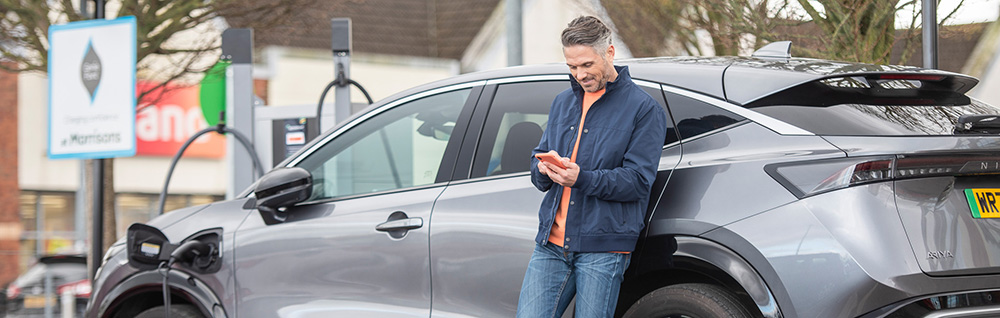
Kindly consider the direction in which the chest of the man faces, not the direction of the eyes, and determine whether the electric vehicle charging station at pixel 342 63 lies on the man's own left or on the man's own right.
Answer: on the man's own right

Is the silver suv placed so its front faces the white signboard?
yes

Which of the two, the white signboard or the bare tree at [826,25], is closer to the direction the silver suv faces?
the white signboard

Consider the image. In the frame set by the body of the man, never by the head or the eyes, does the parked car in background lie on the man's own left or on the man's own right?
on the man's own right

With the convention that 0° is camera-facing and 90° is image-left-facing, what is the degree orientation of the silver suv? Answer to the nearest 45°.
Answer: approximately 135°

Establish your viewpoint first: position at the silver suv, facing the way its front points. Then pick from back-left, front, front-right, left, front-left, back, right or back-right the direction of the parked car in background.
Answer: front

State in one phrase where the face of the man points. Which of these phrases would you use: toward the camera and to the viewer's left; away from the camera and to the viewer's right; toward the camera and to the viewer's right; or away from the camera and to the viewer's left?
toward the camera and to the viewer's left

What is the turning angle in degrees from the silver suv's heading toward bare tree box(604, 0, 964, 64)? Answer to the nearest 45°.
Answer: approximately 45° to its right

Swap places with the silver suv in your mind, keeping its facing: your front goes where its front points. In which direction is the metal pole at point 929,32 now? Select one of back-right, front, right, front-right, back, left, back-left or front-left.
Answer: right

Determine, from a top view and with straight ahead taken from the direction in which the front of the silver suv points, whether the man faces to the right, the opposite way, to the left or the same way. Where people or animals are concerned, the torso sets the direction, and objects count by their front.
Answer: to the left

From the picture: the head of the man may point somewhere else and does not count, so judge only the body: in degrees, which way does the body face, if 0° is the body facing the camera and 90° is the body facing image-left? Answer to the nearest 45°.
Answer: approximately 45°
